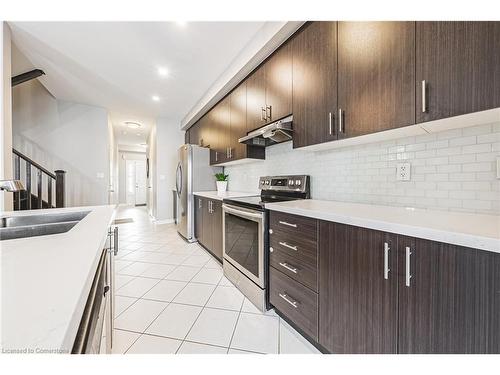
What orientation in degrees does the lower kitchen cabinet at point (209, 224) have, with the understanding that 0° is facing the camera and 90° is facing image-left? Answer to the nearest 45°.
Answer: approximately 90°

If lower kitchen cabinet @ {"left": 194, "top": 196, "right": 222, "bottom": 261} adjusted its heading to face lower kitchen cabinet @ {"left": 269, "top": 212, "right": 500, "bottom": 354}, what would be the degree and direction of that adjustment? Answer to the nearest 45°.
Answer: approximately 90° to its left

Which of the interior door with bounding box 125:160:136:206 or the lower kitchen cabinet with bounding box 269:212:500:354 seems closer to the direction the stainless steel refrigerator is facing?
the interior door

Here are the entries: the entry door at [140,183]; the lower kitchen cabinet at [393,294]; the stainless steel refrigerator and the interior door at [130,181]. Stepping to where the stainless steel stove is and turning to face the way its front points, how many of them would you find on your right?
3

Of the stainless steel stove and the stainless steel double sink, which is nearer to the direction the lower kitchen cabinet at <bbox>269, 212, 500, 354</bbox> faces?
the stainless steel double sink

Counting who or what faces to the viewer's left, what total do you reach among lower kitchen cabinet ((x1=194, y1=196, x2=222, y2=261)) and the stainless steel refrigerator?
2

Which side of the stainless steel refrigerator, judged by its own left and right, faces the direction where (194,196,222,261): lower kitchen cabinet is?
left

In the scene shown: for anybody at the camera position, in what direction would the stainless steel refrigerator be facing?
facing to the left of the viewer

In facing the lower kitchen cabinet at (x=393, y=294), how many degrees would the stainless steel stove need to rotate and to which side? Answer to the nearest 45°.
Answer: approximately 90° to its left

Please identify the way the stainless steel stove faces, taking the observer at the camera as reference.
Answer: facing the viewer and to the left of the viewer

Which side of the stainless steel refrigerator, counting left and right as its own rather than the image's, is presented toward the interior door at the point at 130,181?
right

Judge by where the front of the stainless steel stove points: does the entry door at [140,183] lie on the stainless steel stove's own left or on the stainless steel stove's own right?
on the stainless steel stove's own right
